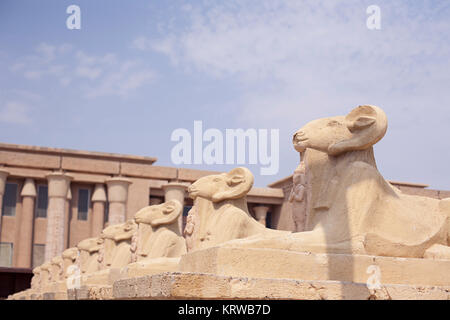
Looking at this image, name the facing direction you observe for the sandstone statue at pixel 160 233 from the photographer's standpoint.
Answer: facing to the left of the viewer

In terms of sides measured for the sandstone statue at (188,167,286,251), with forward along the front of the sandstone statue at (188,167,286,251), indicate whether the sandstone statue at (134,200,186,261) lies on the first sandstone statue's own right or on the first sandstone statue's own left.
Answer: on the first sandstone statue's own right

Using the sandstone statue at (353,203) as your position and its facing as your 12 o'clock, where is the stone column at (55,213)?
The stone column is roughly at 2 o'clock from the sandstone statue.

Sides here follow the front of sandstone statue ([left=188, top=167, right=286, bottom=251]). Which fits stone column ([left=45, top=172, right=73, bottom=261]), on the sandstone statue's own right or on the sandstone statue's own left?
on the sandstone statue's own right

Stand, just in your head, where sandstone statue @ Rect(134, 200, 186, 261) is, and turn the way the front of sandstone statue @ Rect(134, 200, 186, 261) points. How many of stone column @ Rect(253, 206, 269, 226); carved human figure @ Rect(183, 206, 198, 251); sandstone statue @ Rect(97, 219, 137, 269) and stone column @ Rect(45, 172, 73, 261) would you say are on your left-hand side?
1

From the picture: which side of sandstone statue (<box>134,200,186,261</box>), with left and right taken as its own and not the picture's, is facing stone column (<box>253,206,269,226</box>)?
right

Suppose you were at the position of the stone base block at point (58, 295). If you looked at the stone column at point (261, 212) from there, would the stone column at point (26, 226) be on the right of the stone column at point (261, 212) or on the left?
left

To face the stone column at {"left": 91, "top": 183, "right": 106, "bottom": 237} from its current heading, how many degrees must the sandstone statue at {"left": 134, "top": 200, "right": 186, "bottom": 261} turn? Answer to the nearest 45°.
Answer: approximately 90° to its right

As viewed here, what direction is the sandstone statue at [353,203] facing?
to the viewer's left

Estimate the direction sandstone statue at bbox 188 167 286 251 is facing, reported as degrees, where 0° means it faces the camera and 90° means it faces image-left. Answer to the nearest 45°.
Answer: approximately 90°

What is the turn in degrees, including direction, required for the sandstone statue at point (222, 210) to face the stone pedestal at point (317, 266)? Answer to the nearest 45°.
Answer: approximately 90° to its left

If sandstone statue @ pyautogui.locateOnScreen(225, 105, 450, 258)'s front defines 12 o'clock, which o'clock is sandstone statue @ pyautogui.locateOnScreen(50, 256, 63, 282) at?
sandstone statue @ pyautogui.locateOnScreen(50, 256, 63, 282) is roughly at 2 o'clock from sandstone statue @ pyautogui.locateOnScreen(225, 105, 450, 258).

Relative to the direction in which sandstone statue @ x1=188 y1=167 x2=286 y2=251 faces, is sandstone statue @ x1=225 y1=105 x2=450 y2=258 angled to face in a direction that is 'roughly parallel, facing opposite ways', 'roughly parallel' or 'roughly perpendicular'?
roughly parallel

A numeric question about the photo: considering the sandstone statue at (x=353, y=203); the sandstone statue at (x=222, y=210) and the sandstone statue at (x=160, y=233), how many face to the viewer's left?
3
